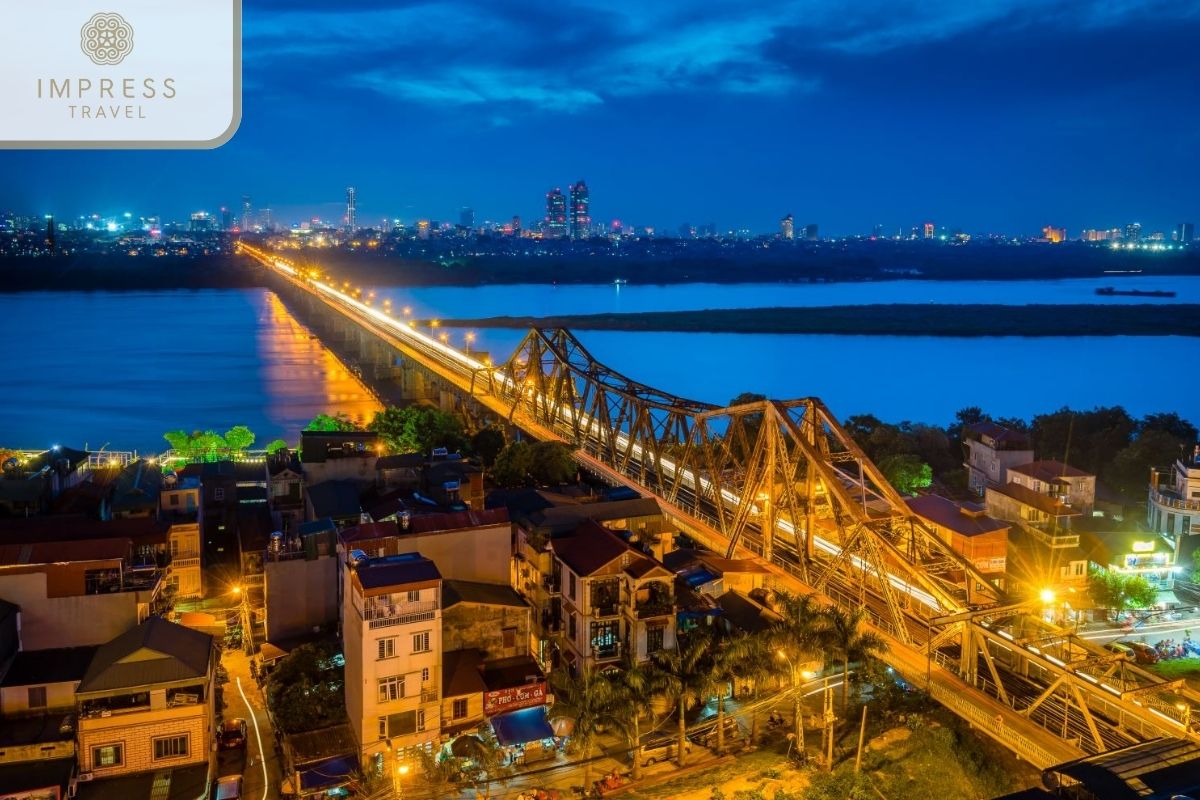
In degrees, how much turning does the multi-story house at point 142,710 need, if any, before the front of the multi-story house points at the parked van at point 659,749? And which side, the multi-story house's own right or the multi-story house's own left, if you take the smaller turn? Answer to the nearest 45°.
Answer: approximately 90° to the multi-story house's own left

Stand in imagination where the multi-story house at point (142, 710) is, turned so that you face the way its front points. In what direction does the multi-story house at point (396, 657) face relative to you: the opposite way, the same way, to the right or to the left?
the same way

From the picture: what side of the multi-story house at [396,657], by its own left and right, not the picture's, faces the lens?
front

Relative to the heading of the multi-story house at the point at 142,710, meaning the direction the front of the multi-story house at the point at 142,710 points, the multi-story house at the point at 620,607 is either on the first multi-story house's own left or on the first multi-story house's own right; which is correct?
on the first multi-story house's own left

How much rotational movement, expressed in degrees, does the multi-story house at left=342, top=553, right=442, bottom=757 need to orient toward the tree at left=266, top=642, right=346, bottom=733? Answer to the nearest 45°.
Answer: approximately 135° to its right

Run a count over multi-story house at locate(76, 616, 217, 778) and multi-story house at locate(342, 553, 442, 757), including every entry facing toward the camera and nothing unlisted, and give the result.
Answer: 2

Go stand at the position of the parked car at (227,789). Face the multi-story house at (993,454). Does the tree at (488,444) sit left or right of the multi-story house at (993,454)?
left

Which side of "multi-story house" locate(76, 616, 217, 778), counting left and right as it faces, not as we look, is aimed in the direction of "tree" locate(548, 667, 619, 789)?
left

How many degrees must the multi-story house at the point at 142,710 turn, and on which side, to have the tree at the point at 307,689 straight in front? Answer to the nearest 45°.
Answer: approximately 135° to its left

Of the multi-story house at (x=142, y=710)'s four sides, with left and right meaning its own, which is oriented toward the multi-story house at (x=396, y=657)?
left

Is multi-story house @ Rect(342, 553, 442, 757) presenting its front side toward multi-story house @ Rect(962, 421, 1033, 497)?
no

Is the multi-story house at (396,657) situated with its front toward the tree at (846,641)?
no

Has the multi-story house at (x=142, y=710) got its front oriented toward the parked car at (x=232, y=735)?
no
